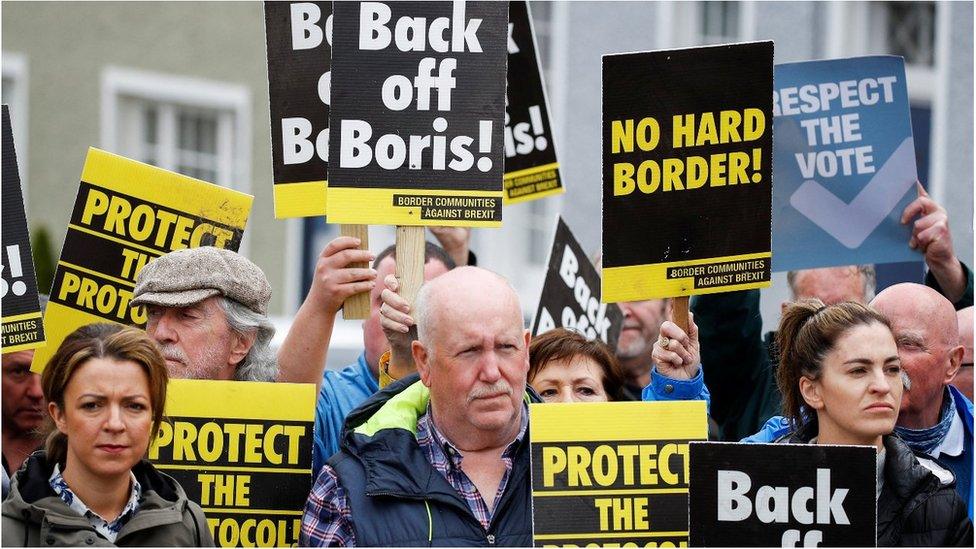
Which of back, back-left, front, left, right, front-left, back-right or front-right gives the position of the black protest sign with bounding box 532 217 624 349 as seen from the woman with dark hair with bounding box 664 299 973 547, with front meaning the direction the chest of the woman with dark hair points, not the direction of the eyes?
back

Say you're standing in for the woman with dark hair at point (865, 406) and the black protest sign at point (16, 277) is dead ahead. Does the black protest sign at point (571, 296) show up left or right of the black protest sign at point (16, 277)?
right

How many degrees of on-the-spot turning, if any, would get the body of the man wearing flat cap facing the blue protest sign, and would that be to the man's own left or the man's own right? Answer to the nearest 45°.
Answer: approximately 135° to the man's own left

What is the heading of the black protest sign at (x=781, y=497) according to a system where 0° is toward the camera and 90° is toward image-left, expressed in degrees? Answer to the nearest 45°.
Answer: approximately 0°

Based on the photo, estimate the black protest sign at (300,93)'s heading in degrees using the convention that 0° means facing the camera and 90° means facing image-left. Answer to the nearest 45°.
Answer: approximately 0°

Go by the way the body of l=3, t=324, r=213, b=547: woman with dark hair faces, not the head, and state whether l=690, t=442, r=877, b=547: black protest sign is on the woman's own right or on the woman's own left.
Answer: on the woman's own left
